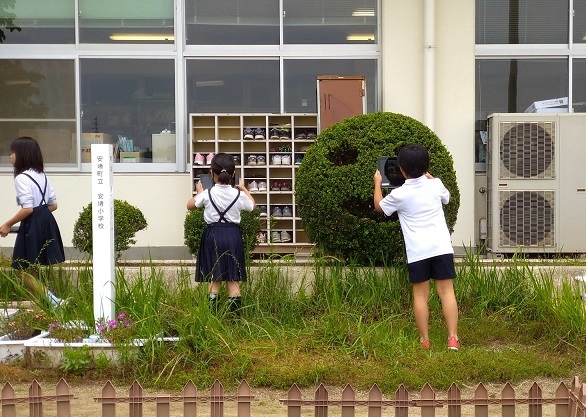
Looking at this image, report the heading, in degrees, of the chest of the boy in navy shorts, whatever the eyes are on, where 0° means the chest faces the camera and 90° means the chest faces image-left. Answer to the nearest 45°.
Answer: approximately 180°

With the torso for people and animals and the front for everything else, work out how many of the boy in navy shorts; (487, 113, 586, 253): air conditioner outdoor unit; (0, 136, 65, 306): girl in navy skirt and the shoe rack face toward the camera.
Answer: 2

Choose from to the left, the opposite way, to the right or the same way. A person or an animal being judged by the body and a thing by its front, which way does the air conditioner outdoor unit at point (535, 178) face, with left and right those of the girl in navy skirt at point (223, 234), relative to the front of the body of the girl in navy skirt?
the opposite way

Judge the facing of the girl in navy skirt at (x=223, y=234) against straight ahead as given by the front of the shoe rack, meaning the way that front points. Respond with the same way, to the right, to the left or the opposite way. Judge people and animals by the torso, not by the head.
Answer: the opposite way

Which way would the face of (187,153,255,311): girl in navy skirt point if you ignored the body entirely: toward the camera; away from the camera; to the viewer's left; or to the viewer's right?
away from the camera

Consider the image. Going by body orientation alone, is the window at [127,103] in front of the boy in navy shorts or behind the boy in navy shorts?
in front

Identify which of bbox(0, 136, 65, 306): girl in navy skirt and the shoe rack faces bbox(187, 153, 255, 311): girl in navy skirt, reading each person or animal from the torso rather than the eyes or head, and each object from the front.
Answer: the shoe rack

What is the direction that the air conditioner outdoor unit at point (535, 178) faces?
toward the camera

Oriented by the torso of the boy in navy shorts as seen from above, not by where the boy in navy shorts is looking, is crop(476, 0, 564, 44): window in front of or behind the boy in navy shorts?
in front

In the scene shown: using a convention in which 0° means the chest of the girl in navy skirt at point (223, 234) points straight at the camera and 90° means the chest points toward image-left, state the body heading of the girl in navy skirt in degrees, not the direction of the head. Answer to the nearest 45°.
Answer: approximately 180°

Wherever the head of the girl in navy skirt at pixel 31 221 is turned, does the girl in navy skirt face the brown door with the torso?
no

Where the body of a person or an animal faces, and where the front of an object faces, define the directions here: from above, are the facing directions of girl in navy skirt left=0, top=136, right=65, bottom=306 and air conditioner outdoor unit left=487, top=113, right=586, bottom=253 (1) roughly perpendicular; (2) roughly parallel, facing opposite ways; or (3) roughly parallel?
roughly perpendicular

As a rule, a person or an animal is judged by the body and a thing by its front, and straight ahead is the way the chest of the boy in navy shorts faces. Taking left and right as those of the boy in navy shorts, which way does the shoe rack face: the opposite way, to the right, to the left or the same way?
the opposite way

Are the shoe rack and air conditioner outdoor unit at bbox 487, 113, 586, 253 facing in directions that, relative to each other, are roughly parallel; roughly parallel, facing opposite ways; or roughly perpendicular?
roughly parallel
